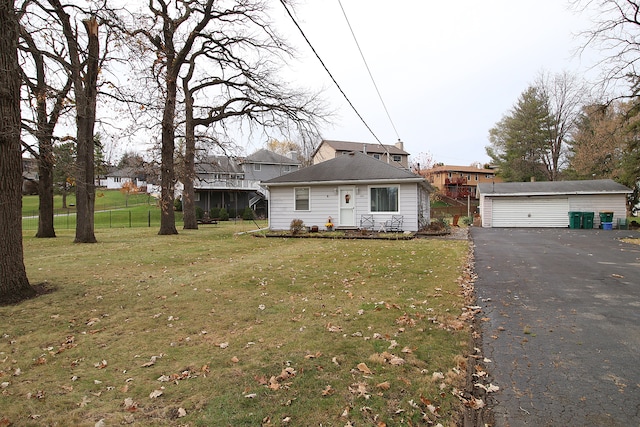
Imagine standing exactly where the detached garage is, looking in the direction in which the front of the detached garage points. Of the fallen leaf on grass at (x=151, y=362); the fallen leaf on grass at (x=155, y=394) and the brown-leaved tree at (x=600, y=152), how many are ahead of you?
2

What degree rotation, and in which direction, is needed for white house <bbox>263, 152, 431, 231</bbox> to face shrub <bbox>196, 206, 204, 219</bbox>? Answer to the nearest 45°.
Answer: approximately 135° to its right

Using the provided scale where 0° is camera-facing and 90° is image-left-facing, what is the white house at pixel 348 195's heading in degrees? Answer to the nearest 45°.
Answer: approximately 0°

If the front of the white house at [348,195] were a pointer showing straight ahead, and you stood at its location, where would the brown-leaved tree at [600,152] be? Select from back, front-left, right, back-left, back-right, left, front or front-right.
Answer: back-left

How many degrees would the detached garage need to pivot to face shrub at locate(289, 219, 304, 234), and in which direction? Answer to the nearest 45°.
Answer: approximately 45° to its right

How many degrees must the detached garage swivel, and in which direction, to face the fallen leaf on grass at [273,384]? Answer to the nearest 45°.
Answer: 0° — it already faces it

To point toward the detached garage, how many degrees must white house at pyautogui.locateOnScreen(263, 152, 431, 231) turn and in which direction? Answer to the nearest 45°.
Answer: approximately 135° to its left

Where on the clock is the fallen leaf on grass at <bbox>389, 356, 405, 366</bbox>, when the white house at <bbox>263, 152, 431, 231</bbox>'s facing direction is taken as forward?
The fallen leaf on grass is roughly at 12 o'clock from the white house.

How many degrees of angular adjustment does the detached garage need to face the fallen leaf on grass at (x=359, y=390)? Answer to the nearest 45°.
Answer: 0° — it already faces it

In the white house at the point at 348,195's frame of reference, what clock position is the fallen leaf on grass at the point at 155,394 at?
The fallen leaf on grass is roughly at 12 o'clock from the white house.

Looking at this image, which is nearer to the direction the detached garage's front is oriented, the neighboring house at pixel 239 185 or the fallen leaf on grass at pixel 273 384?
the fallen leaf on grass

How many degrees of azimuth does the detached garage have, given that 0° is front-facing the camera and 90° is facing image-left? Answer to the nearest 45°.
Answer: approximately 0°
